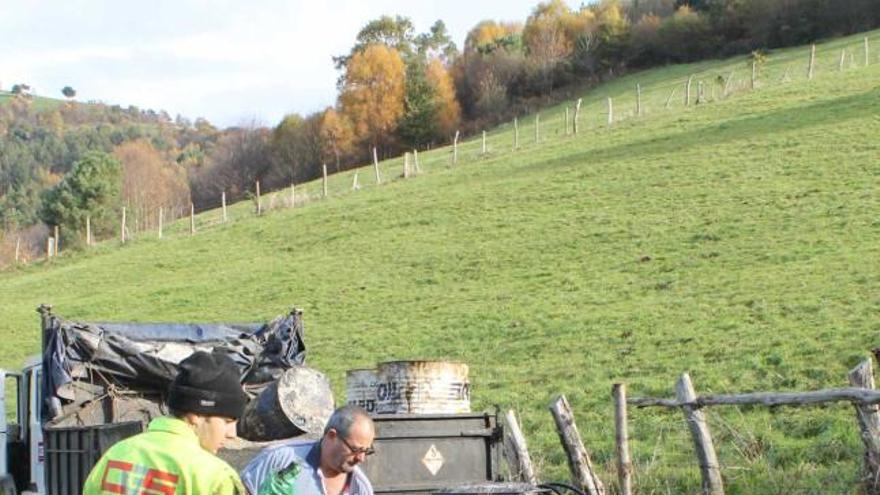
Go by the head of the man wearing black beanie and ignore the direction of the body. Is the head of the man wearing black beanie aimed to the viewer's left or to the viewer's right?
to the viewer's right

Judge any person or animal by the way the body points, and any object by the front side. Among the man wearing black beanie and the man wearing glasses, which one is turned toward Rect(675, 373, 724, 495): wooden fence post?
the man wearing black beanie

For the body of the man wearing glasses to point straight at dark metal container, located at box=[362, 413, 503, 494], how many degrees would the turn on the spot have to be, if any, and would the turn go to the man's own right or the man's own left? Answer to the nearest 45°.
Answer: approximately 135° to the man's own left

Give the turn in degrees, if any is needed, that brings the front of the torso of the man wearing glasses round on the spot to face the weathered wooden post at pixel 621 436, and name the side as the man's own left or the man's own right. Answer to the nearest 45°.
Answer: approximately 90° to the man's own left

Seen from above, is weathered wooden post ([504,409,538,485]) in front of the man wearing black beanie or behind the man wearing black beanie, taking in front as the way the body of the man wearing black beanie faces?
in front

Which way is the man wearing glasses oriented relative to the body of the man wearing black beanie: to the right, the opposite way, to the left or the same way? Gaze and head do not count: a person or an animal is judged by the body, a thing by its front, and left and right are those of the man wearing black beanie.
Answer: to the right

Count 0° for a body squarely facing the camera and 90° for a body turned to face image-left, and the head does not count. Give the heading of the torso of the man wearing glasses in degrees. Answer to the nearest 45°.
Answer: approximately 315°

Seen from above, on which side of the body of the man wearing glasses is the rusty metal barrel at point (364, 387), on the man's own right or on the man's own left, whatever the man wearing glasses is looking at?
on the man's own left

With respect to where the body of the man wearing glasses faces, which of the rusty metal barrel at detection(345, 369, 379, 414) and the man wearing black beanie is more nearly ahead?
the man wearing black beanie

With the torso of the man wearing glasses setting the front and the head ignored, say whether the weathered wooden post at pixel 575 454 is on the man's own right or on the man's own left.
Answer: on the man's own left

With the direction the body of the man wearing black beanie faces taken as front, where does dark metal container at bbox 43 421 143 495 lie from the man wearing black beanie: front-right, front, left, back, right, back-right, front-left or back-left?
front-left

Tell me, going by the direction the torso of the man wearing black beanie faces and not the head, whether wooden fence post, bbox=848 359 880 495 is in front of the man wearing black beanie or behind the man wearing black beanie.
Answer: in front

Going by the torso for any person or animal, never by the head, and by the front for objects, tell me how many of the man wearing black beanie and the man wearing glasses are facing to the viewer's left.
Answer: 0

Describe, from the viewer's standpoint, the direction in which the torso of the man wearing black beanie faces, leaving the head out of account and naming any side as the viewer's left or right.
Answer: facing away from the viewer and to the right of the viewer

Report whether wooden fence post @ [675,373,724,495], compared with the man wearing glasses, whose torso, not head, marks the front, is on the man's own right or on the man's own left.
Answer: on the man's own left
